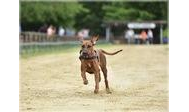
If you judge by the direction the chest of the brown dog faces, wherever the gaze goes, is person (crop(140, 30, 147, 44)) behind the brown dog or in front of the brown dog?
behind

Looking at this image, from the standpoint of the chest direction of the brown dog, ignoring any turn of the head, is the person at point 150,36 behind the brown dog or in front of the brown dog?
behind

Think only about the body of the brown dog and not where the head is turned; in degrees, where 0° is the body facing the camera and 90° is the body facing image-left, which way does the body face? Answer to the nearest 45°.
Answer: approximately 45°

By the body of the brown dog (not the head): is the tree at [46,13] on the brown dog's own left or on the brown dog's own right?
on the brown dog's own right

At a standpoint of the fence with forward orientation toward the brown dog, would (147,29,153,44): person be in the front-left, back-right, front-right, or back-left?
back-left

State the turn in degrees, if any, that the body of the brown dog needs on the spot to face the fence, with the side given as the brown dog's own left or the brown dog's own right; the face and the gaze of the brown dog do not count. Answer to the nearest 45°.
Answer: approximately 135° to the brown dog's own right
